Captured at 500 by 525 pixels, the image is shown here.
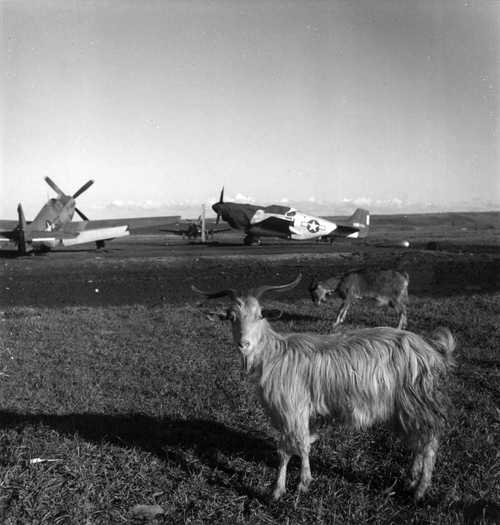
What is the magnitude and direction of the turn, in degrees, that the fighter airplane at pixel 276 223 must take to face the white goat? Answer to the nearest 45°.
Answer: approximately 90° to its left

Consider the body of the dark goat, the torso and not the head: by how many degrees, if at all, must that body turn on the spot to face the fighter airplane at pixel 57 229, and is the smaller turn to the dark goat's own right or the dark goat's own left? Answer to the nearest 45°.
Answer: approximately 45° to the dark goat's own right

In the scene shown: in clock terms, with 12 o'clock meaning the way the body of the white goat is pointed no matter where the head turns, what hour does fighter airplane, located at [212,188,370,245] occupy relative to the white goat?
The fighter airplane is roughly at 3 o'clock from the white goat.

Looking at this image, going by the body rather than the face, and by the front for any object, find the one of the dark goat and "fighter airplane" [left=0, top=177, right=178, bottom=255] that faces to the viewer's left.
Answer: the dark goat

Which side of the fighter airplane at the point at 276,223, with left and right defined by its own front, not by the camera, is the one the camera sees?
left

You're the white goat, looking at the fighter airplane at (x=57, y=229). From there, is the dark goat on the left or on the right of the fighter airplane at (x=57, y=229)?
right

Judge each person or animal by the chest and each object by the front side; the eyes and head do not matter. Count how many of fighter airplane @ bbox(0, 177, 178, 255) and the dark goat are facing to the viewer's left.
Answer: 1

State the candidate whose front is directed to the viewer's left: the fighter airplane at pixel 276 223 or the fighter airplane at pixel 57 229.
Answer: the fighter airplane at pixel 276 223

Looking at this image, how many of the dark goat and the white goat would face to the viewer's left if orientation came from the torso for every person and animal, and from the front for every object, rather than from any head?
2

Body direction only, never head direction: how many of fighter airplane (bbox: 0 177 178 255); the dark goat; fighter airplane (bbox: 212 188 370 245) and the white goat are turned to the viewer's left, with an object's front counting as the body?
3

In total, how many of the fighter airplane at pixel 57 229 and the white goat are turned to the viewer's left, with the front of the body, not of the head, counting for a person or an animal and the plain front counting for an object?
1

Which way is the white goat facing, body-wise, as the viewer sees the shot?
to the viewer's left

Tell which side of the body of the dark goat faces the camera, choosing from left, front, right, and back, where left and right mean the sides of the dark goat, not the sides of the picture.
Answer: left

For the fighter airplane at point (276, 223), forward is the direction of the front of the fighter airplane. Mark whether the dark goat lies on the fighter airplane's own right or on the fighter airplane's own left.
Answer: on the fighter airplane's own left
